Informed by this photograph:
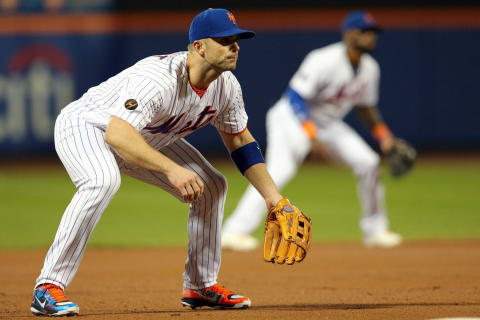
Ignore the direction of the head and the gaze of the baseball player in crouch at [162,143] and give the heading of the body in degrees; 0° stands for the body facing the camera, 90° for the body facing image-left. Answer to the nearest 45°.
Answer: approximately 315°

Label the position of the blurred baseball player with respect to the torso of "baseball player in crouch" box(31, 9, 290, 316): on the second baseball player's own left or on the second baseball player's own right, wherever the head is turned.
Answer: on the second baseball player's own left

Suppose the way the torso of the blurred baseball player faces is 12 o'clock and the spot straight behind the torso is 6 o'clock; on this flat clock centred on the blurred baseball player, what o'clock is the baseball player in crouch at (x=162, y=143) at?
The baseball player in crouch is roughly at 2 o'clock from the blurred baseball player.

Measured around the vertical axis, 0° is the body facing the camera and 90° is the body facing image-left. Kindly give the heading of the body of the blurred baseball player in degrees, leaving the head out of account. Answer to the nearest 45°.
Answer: approximately 315°
